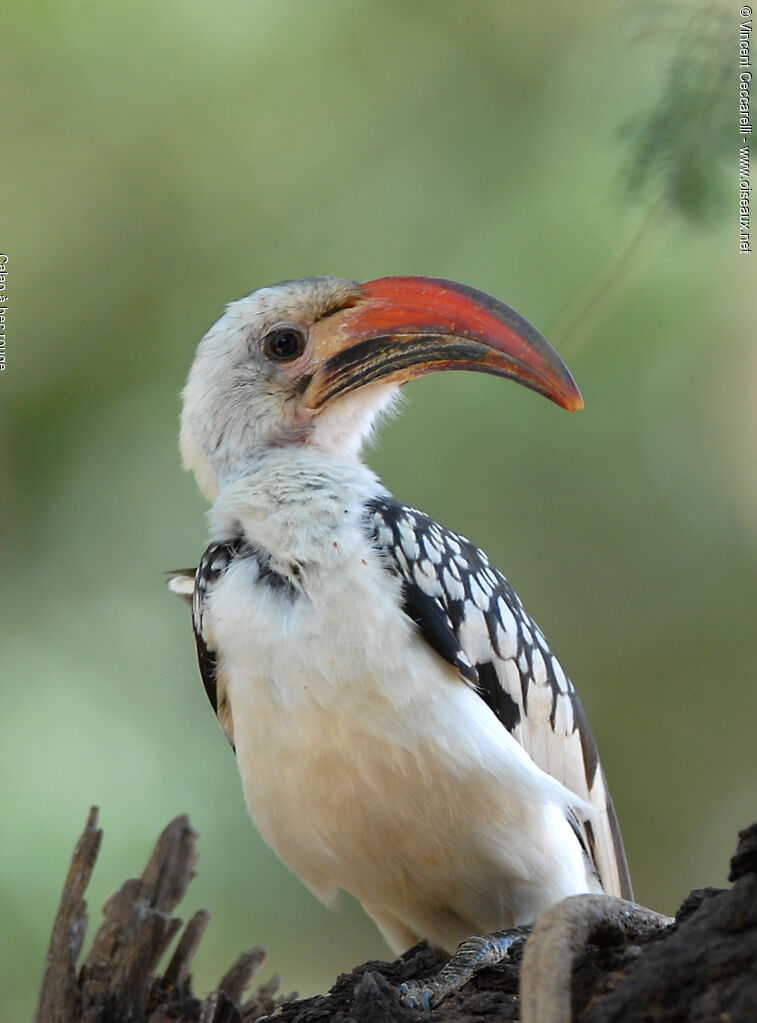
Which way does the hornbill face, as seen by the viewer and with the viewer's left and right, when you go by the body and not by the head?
facing the viewer and to the left of the viewer
